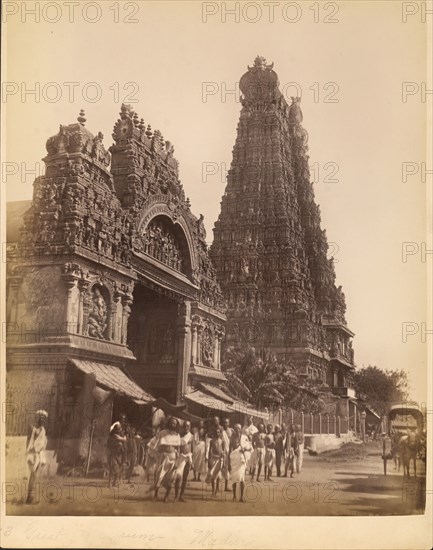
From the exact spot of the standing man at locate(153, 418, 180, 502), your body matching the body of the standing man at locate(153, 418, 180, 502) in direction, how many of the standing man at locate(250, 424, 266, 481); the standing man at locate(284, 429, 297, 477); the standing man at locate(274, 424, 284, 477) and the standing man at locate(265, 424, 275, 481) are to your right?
0

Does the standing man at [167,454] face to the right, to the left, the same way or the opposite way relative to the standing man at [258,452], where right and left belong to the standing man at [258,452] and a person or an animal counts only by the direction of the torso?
the same way

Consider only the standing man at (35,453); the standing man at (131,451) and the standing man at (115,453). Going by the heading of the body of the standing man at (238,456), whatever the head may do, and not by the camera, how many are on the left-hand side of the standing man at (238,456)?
0

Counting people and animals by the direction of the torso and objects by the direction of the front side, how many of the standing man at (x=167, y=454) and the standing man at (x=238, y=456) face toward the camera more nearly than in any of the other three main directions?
2

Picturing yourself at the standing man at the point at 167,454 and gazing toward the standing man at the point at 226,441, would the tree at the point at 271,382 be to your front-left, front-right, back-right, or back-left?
front-left

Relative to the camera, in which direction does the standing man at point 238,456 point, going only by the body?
toward the camera

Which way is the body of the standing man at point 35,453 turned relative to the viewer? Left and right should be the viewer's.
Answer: facing the viewer and to the right of the viewer

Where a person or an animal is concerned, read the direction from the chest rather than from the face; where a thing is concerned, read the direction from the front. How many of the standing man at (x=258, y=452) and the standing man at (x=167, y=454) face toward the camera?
2

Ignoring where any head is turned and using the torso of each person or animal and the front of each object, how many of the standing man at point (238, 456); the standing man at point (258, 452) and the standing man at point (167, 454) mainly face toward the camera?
3

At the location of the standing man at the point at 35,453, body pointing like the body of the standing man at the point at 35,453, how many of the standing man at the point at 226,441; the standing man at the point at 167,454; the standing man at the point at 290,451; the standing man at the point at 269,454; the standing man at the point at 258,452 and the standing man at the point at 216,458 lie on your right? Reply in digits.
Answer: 0

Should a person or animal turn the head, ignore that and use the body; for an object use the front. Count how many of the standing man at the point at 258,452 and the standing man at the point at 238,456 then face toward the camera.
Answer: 2

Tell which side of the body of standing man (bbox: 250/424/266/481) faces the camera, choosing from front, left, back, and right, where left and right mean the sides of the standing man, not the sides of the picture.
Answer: front
